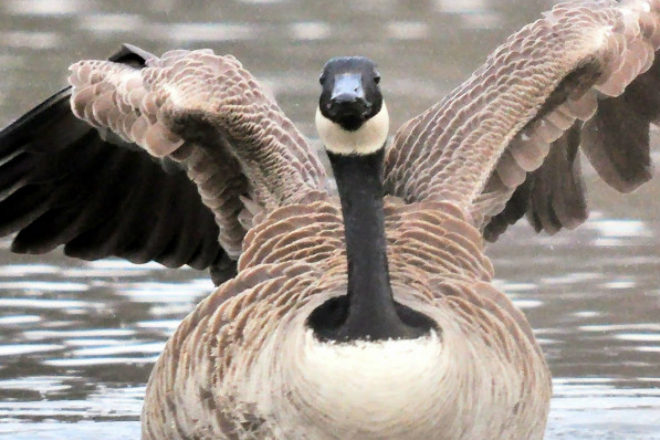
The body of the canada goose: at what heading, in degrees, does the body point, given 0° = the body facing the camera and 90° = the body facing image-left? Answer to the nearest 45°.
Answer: approximately 0°
